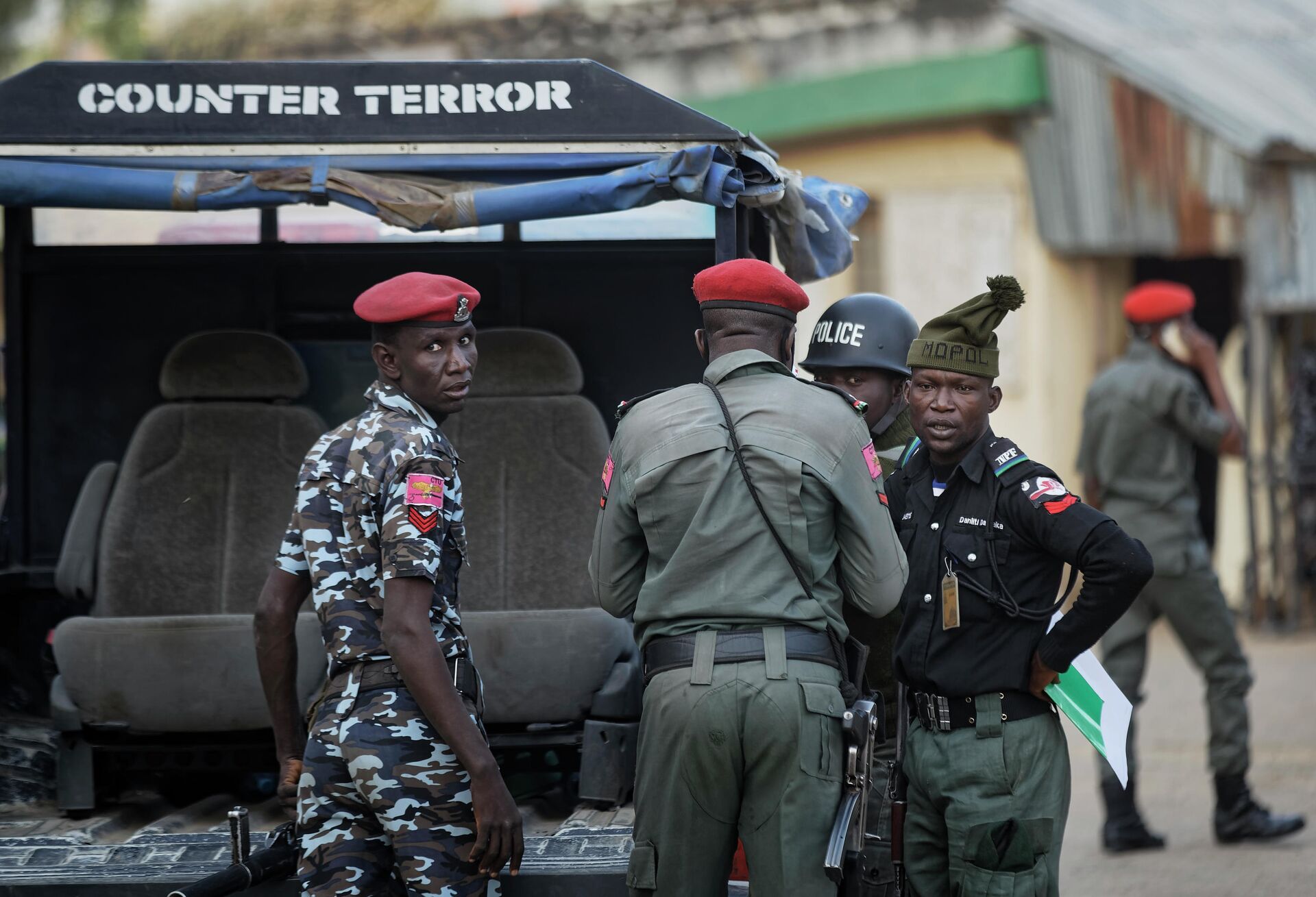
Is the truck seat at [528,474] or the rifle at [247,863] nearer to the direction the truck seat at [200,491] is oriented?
the rifle

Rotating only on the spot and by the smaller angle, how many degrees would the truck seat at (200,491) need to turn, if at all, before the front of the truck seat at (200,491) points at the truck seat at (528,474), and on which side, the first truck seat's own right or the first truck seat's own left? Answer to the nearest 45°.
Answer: approximately 90° to the first truck seat's own left

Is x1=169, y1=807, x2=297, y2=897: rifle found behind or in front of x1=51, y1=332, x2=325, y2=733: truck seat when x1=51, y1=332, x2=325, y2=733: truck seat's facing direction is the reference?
in front

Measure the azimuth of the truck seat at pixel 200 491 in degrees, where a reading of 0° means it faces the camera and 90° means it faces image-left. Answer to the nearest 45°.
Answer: approximately 0°

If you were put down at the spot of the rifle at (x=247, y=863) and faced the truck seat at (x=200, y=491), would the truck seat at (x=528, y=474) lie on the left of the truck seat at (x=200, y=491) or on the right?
right
